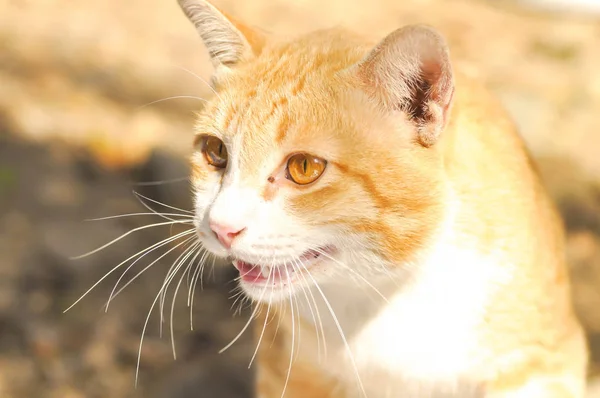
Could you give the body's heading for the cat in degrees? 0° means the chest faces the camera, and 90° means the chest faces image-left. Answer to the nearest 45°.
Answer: approximately 45°
